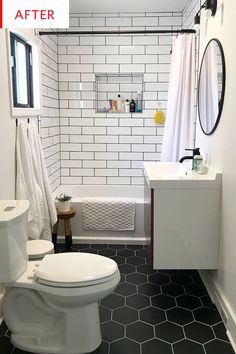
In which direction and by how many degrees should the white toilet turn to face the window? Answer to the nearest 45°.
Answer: approximately 90° to its left

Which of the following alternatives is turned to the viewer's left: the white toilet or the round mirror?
the round mirror

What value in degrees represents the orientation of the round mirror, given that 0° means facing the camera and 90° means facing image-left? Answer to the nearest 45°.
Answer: approximately 90°

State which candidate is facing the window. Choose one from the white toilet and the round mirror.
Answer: the round mirror

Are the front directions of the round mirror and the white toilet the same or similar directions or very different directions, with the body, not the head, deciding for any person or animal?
very different directions

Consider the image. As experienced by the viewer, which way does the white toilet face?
facing to the right of the viewer

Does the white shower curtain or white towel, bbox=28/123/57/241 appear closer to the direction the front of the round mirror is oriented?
the white towel

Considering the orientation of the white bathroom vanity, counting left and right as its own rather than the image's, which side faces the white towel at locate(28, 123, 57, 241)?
front

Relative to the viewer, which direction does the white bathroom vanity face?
to the viewer's left

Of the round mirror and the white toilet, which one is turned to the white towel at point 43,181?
the round mirror

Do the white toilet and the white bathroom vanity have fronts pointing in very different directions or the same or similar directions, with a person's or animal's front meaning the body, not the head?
very different directions

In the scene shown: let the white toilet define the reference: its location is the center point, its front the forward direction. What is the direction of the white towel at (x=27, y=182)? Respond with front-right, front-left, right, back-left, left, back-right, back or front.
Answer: left

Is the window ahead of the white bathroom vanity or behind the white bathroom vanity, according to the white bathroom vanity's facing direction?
ahead

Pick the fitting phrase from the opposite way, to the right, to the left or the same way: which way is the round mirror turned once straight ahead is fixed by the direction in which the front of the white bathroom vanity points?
the same way
